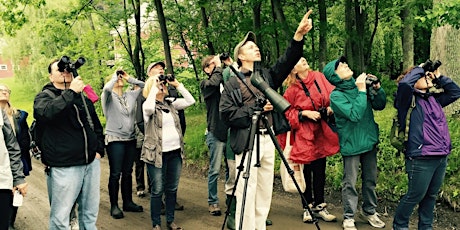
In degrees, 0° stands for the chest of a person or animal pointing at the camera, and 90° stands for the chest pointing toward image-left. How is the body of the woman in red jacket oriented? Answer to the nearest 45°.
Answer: approximately 315°

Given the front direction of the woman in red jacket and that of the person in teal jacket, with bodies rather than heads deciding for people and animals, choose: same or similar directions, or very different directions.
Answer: same or similar directions

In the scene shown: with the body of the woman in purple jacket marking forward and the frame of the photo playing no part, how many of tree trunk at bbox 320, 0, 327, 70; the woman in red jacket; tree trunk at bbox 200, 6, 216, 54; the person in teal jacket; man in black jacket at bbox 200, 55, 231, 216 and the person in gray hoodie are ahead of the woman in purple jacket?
0

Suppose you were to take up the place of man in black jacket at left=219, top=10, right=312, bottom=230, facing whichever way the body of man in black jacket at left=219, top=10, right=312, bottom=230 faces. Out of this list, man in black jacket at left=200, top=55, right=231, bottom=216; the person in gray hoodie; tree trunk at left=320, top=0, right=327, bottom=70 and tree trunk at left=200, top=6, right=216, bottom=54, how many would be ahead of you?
0

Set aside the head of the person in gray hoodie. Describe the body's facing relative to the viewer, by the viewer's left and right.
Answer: facing the viewer and to the right of the viewer

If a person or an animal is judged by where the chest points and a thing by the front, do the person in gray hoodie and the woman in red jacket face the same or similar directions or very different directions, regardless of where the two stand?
same or similar directions

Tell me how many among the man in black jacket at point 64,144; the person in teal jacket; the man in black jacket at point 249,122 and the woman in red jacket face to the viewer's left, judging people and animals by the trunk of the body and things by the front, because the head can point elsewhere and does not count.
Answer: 0

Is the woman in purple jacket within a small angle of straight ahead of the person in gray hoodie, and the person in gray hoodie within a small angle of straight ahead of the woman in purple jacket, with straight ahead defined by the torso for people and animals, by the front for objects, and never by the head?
no

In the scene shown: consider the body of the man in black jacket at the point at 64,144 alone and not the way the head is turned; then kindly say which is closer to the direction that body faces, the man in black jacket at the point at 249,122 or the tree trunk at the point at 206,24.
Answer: the man in black jacket

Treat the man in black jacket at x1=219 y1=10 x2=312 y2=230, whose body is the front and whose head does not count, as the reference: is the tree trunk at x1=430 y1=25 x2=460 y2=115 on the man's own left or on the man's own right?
on the man's own left

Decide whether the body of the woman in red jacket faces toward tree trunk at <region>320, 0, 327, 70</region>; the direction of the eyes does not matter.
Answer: no

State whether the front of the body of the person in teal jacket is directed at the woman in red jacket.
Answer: no

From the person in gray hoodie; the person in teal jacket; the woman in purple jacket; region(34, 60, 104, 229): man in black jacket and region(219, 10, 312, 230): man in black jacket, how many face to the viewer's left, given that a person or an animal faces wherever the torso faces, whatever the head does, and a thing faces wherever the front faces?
0

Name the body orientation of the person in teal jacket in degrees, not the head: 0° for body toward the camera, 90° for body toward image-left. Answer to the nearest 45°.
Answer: approximately 315°

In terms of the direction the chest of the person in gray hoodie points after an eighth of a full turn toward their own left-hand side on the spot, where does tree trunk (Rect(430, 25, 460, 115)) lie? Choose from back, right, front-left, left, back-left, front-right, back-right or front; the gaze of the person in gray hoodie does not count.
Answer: front

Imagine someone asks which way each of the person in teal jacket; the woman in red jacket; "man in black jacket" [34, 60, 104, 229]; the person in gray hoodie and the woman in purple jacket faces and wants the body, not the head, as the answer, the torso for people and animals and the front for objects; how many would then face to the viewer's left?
0

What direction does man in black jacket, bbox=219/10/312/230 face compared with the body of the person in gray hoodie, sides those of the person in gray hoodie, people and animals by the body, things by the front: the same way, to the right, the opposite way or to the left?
the same way

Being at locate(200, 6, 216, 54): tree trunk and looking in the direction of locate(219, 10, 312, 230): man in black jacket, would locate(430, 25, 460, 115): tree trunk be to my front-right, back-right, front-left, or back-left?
front-left

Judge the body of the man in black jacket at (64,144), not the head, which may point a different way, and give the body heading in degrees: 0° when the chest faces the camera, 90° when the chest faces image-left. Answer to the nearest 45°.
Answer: approximately 315°

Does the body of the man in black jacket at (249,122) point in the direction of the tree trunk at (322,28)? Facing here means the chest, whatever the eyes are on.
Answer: no

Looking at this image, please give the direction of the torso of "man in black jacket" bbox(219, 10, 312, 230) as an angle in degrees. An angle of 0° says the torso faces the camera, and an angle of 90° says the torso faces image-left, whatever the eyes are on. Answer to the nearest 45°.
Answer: approximately 315°

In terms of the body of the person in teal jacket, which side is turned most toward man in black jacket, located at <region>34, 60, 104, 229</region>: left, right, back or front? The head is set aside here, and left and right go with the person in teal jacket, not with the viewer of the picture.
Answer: right
